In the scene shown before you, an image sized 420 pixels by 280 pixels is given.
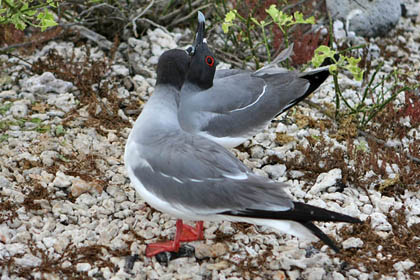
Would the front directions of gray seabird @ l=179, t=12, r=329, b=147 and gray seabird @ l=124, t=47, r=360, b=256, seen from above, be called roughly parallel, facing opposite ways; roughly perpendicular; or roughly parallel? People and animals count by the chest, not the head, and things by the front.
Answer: roughly parallel

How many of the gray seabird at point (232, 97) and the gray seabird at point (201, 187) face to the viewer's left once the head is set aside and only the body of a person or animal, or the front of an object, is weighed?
2

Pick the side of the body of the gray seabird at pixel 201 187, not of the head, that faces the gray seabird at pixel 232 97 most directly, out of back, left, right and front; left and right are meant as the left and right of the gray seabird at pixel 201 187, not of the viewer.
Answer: right

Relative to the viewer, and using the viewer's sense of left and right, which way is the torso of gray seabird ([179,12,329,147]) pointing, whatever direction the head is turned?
facing to the left of the viewer

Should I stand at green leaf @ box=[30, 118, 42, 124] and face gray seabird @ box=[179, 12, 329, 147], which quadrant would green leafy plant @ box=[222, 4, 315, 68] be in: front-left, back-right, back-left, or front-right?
front-left

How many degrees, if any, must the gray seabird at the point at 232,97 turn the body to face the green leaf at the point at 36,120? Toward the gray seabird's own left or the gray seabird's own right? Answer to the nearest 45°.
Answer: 0° — it already faces it

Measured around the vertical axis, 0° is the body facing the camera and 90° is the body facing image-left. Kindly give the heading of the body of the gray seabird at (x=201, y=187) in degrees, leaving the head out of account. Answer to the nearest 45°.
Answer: approximately 90°

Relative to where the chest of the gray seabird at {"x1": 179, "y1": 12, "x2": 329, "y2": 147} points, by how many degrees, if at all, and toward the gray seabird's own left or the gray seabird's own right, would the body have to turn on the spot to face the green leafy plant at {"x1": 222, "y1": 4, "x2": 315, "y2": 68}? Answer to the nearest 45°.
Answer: approximately 90° to the gray seabird's own right

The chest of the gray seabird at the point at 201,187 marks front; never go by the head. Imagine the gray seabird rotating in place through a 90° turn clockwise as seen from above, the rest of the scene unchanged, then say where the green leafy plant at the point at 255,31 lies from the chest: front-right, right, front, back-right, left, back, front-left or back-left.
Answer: front

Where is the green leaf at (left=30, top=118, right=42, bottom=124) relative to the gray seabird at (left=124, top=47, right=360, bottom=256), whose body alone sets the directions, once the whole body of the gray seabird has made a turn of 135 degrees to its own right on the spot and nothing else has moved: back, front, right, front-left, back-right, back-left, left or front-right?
left
